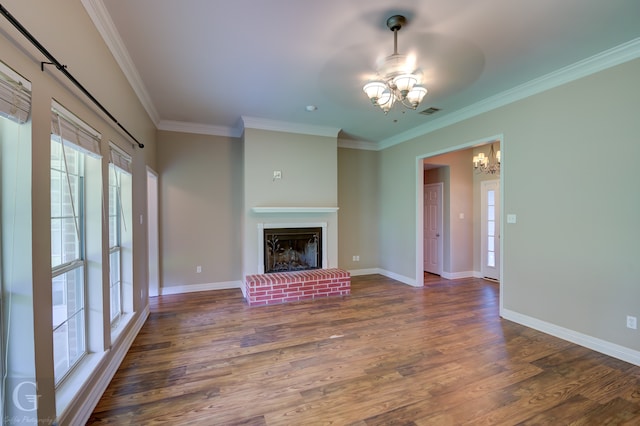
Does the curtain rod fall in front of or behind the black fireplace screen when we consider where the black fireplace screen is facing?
in front

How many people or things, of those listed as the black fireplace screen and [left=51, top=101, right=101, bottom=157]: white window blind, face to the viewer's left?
0

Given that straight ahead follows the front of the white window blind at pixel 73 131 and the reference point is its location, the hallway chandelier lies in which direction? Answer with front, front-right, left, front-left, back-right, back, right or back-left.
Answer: front-left

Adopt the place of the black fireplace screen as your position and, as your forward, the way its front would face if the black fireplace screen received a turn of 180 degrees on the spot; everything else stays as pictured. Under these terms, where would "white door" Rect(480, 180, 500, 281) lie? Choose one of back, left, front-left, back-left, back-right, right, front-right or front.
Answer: right

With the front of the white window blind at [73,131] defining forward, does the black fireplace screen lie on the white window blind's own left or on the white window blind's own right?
on the white window blind's own left

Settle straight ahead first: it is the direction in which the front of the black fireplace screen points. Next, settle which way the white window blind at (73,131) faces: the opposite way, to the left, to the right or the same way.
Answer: to the left

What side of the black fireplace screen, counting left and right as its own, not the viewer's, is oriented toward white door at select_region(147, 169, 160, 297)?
right

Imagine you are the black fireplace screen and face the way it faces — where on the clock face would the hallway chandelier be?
The hallway chandelier is roughly at 9 o'clock from the black fireplace screen.

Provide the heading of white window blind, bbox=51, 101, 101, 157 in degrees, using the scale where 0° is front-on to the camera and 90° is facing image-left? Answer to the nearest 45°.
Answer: approximately 315°

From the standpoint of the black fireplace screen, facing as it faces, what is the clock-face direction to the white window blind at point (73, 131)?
The white window blind is roughly at 1 o'clock from the black fireplace screen.

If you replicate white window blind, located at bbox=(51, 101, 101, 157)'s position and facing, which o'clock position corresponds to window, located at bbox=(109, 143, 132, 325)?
The window is roughly at 8 o'clock from the white window blind.

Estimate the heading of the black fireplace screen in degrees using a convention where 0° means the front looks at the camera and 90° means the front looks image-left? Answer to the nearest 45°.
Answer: approximately 0°

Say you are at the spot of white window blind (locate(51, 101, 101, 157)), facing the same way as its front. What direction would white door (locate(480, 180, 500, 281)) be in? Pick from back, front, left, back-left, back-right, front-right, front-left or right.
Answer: front-left

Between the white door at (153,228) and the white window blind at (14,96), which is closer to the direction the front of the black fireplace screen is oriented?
the white window blind

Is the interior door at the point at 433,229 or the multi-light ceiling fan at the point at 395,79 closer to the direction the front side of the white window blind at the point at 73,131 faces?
the multi-light ceiling fan

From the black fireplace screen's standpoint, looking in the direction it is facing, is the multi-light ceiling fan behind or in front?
in front
